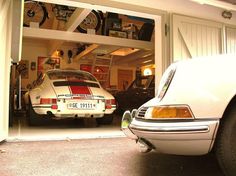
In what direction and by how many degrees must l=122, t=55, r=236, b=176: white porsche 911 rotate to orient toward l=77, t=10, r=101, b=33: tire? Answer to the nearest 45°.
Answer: approximately 45° to its right

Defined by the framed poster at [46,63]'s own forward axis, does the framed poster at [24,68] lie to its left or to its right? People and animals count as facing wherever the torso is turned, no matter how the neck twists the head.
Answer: on its right

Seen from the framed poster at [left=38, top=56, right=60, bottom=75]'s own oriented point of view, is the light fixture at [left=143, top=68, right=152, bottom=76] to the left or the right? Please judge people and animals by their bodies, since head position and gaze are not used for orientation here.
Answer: on its left

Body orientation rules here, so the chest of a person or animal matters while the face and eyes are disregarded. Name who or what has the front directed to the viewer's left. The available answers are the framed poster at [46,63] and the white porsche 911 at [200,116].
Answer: the white porsche 911

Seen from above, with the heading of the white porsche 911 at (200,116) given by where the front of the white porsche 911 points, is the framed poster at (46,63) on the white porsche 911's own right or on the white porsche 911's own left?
on the white porsche 911's own right

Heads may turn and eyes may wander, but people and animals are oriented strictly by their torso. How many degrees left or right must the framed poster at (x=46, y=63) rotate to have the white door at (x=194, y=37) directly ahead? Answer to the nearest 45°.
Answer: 0° — it already faces it

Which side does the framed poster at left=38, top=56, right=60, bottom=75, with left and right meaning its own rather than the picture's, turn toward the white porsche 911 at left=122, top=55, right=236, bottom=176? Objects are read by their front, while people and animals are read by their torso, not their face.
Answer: front

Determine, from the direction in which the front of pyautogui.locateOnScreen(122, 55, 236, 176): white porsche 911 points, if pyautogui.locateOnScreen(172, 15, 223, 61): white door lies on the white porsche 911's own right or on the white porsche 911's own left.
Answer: on the white porsche 911's own right

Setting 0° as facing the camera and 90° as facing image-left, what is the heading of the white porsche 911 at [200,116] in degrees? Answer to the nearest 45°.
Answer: approximately 90°
